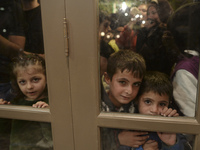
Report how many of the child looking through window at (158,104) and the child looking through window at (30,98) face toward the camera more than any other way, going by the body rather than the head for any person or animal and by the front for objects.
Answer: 2

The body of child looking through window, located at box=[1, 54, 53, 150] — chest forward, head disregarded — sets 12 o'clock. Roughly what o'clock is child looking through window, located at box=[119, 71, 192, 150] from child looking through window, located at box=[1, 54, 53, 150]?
child looking through window, located at box=[119, 71, 192, 150] is roughly at 10 o'clock from child looking through window, located at box=[1, 54, 53, 150].

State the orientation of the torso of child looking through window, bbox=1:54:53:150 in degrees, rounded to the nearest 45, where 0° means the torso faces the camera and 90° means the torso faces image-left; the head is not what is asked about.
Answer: approximately 0°

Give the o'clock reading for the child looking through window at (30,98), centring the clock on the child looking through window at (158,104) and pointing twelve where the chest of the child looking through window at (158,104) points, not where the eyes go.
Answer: the child looking through window at (30,98) is roughly at 3 o'clock from the child looking through window at (158,104).
